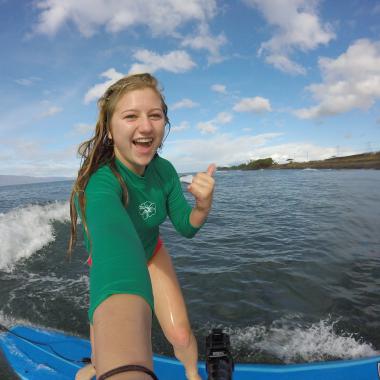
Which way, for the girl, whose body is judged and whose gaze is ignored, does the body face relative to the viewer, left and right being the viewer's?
facing the viewer and to the right of the viewer

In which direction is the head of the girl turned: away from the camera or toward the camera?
toward the camera
